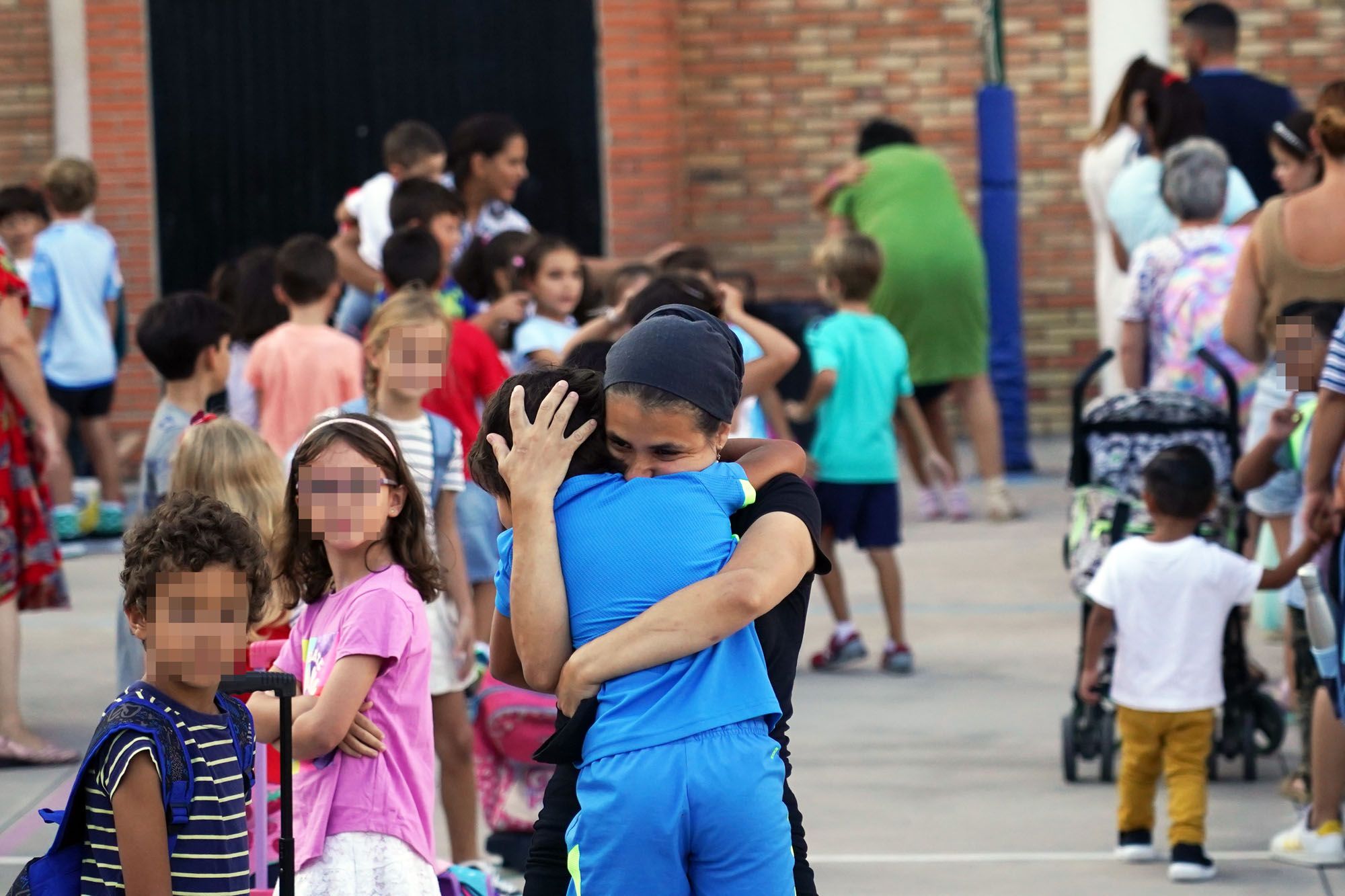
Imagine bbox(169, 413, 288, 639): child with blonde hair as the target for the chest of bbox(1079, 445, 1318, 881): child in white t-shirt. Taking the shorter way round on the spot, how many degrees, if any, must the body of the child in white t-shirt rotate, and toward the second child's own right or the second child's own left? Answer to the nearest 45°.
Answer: approximately 135° to the second child's own left

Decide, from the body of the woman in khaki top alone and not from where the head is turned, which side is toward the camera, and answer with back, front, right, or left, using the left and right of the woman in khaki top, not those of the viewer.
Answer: back

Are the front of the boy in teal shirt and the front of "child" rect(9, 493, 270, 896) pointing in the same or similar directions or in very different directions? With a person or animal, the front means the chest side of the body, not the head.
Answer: very different directions

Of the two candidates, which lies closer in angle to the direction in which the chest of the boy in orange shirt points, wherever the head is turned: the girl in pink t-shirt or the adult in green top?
the adult in green top

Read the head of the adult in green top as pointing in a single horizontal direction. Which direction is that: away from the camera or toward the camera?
away from the camera

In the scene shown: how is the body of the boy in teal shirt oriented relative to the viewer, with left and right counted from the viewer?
facing away from the viewer and to the left of the viewer

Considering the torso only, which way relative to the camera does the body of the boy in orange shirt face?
away from the camera

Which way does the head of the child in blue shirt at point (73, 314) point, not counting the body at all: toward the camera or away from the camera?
away from the camera

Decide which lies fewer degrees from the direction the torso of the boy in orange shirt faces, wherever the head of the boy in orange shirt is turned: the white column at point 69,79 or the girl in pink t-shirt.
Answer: the white column

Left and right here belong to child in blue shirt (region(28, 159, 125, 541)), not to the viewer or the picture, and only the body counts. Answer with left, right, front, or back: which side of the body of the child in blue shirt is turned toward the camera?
back

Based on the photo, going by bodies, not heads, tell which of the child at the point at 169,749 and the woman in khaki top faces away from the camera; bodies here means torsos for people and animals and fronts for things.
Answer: the woman in khaki top

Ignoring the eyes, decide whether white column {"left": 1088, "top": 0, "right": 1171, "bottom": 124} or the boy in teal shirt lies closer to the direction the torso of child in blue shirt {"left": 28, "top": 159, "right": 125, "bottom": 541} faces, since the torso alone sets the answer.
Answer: the white column

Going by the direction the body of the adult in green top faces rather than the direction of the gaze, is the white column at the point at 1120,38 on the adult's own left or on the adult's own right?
on the adult's own right

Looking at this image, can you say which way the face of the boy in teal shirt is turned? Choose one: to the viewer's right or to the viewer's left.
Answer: to the viewer's left

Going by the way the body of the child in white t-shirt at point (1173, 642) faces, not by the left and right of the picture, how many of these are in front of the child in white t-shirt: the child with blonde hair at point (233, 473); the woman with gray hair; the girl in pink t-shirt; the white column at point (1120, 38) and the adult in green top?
3

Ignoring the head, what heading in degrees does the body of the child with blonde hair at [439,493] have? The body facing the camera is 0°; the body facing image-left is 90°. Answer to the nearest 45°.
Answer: approximately 315°

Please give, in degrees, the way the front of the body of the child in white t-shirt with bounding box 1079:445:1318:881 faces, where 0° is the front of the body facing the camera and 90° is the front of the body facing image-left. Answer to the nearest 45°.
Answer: approximately 180°
